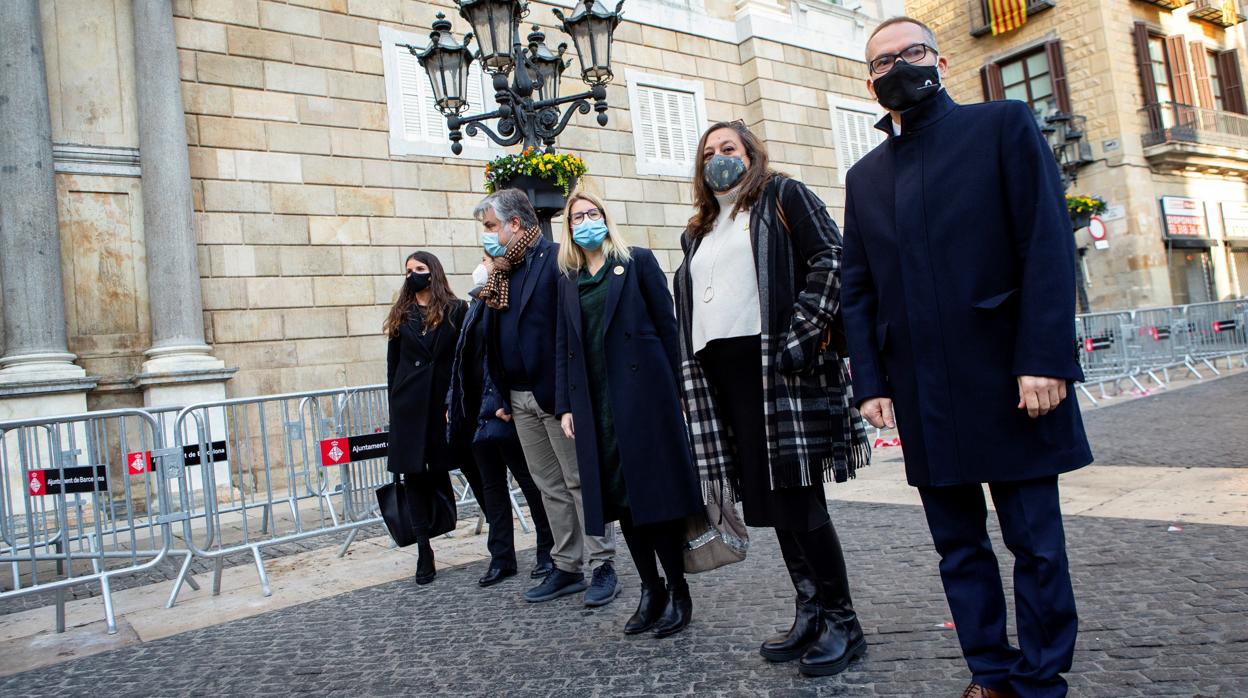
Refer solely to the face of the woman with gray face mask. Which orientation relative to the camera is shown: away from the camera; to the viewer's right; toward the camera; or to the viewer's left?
toward the camera

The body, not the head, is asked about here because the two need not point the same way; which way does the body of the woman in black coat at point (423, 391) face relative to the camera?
toward the camera

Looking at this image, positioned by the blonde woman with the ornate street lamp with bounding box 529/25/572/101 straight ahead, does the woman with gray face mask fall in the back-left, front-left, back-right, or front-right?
back-right

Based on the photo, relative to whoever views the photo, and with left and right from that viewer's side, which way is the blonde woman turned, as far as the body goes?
facing the viewer and to the left of the viewer

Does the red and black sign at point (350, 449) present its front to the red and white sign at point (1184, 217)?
no

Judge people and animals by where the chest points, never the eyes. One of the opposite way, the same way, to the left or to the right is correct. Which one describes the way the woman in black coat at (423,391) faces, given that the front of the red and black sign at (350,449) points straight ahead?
the same way

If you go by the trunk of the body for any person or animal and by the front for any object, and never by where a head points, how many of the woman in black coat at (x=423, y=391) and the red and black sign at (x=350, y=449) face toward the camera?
2

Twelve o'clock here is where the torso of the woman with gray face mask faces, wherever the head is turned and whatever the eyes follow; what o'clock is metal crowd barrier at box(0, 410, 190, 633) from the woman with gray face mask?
The metal crowd barrier is roughly at 2 o'clock from the woman with gray face mask.

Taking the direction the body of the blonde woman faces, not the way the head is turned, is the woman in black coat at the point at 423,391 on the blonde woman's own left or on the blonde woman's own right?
on the blonde woman's own right

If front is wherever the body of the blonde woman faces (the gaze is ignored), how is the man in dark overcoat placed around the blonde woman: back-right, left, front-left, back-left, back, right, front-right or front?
left

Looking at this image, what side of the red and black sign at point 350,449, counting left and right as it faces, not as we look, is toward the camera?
front

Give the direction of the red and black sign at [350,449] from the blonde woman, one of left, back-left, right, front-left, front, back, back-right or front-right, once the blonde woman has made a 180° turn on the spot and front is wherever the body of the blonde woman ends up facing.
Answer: left
